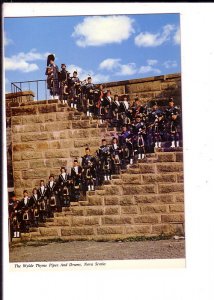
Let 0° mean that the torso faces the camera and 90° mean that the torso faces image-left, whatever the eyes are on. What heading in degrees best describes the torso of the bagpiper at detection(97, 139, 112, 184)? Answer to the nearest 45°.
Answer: approximately 0°

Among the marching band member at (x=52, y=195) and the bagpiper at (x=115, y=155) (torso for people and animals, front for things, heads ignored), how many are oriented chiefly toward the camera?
2

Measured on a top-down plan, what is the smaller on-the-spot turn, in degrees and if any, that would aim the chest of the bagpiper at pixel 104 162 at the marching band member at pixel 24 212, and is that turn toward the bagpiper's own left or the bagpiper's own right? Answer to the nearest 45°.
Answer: approximately 90° to the bagpiper's own right
